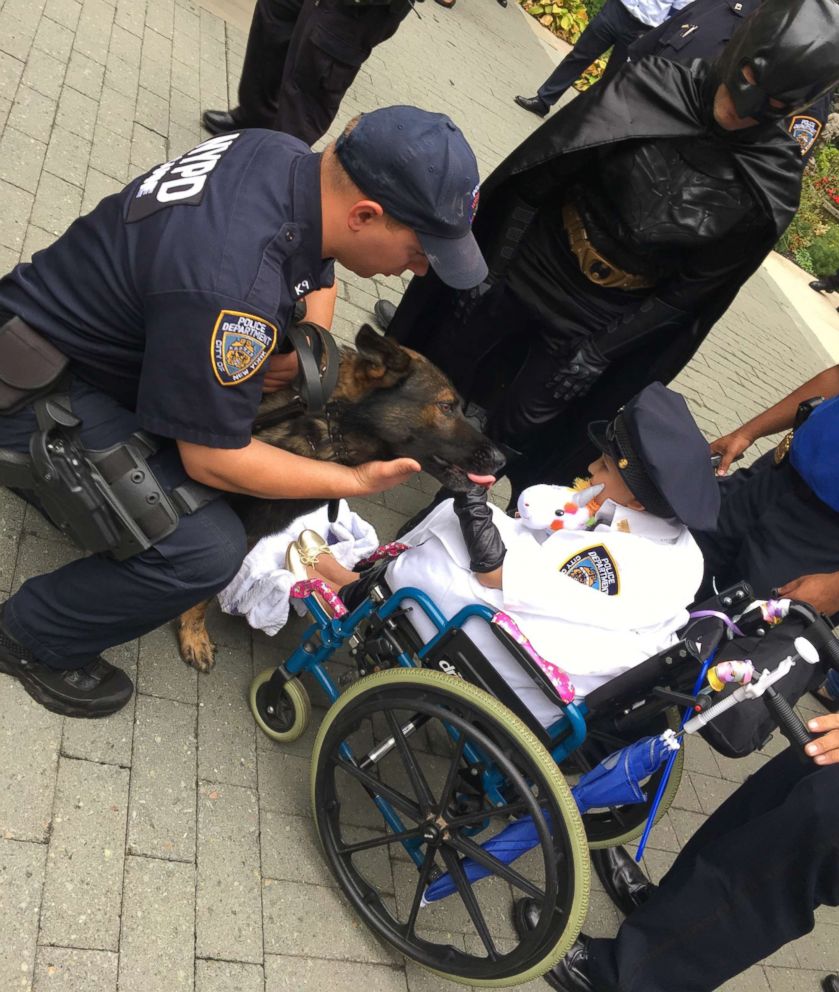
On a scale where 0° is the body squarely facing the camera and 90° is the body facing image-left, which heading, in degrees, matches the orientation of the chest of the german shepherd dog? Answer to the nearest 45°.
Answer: approximately 270°

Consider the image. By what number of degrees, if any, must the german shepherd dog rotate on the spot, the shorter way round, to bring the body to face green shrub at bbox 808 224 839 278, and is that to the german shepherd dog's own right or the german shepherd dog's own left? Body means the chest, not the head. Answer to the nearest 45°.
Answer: approximately 90° to the german shepherd dog's own left

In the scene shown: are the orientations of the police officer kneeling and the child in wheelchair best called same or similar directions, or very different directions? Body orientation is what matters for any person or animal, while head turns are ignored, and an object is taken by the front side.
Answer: very different directions

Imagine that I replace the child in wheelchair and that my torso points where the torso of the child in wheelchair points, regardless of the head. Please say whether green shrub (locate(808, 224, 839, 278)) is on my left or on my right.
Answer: on my right

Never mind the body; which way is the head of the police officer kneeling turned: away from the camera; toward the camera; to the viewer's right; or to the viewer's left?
to the viewer's right

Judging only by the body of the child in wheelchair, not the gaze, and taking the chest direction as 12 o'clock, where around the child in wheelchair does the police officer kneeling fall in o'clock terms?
The police officer kneeling is roughly at 11 o'clock from the child in wheelchair.

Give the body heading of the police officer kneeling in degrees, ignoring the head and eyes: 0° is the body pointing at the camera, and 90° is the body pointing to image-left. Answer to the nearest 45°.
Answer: approximately 270°

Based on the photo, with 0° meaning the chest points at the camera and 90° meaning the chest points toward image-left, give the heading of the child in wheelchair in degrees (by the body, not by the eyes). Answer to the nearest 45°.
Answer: approximately 90°

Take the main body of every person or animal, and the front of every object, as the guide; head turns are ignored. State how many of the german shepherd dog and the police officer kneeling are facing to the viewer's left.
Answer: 0

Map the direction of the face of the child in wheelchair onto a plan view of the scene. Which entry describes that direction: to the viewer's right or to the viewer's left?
to the viewer's left
